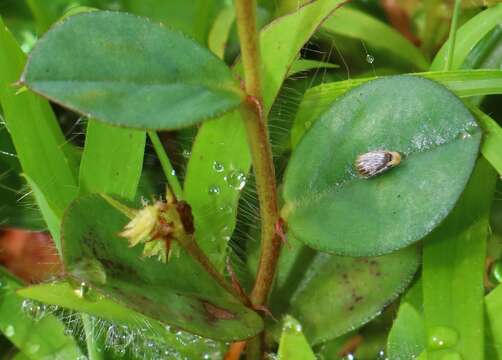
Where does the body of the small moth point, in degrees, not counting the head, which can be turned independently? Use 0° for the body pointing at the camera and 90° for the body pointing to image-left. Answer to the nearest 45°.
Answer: approximately 270°

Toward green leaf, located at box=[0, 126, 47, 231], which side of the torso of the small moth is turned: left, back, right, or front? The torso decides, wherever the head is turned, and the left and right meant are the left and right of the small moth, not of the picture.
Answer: back

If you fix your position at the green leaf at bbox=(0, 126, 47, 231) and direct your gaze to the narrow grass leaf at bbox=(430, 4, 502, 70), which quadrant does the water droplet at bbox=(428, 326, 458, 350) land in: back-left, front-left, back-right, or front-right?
front-right
